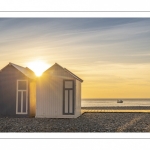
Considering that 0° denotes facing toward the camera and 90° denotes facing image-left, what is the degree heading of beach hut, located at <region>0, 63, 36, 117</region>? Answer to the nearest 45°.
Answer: approximately 0°

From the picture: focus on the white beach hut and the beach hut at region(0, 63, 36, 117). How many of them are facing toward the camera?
2

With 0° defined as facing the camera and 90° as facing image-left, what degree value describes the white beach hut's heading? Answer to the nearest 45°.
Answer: approximately 0°

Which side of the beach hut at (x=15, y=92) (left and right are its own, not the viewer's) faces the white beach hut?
left

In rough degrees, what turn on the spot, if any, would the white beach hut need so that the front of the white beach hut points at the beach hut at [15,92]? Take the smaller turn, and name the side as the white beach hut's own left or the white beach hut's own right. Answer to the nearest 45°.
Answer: approximately 90° to the white beach hut's own right
